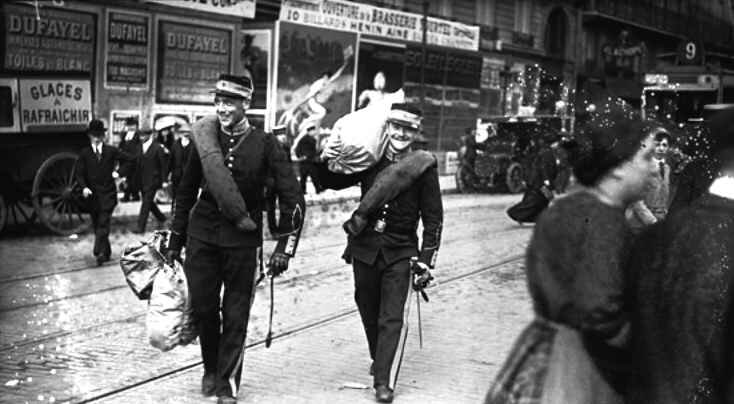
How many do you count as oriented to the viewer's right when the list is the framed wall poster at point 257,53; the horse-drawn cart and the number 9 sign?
0

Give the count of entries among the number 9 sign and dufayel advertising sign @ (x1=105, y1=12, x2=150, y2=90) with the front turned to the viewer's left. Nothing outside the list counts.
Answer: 0

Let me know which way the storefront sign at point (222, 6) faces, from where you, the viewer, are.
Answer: facing the viewer and to the right of the viewer

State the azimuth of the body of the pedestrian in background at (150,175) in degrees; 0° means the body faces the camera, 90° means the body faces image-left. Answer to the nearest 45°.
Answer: approximately 45°

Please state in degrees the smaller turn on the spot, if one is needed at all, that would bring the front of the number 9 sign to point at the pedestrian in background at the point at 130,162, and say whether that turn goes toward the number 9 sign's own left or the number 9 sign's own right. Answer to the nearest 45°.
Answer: approximately 45° to the number 9 sign's own right

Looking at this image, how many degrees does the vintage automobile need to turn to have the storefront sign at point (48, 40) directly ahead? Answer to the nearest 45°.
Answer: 0° — it already faces it

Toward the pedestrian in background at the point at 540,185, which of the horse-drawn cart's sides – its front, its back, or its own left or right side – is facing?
back

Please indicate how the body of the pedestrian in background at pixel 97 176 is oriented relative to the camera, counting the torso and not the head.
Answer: toward the camera

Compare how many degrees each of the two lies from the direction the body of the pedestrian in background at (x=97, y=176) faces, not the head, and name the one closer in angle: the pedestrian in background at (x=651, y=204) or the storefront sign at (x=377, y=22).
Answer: the pedestrian in background

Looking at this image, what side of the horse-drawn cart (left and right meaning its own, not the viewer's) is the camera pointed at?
left

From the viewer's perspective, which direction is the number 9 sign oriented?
toward the camera

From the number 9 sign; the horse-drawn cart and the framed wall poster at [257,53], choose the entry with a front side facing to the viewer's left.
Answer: the horse-drawn cart

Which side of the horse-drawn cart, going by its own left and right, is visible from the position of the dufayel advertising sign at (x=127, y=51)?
right
